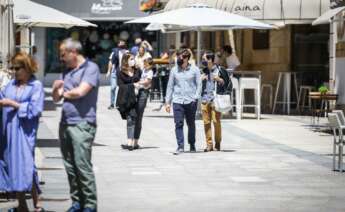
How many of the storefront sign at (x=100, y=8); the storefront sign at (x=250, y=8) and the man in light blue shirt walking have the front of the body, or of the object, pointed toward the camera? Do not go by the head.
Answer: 3

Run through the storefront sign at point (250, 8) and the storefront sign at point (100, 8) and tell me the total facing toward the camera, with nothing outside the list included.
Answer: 2

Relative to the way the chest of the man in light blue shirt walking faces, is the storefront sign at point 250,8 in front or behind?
behind

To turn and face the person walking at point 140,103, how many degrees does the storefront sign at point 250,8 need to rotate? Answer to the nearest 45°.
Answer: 0° — it already faces them

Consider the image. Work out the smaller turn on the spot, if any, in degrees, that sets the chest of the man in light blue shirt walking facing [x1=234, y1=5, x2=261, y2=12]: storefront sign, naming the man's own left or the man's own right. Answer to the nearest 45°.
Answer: approximately 180°

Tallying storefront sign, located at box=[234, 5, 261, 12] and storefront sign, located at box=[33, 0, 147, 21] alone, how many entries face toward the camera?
2

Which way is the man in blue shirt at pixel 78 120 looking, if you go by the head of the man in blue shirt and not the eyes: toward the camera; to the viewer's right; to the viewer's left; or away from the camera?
to the viewer's left

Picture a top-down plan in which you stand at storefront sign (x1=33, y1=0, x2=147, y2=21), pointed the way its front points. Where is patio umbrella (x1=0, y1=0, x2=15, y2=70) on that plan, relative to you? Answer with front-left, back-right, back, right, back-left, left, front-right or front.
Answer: front

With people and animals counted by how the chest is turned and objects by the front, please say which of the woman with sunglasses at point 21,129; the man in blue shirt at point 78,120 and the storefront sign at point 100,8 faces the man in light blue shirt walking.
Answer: the storefront sign

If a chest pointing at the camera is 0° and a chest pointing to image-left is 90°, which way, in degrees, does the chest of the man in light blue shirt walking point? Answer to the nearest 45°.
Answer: approximately 0°

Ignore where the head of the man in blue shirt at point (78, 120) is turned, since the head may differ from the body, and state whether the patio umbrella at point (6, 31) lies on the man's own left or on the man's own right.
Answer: on the man's own right

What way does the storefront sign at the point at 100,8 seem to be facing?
toward the camera

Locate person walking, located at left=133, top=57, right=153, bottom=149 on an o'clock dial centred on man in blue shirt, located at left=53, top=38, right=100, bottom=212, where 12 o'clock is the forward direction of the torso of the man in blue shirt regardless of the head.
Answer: The person walking is roughly at 5 o'clock from the man in blue shirt.

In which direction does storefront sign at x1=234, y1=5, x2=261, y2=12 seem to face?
toward the camera
